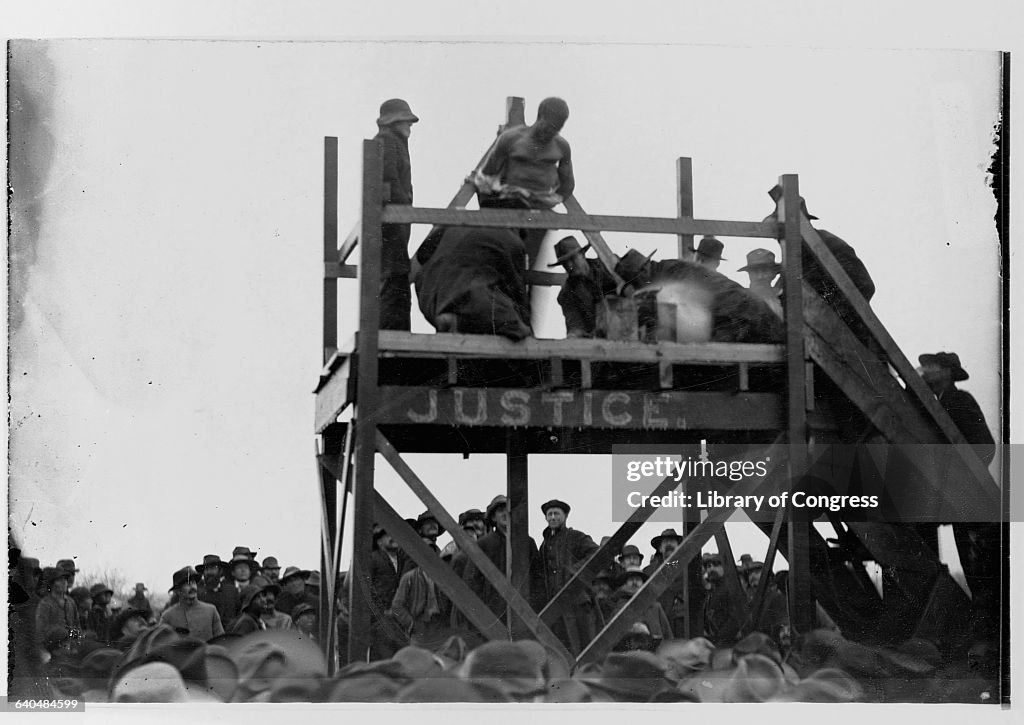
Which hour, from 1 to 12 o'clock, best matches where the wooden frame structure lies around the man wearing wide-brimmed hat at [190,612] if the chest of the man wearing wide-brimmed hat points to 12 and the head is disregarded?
The wooden frame structure is roughly at 10 o'clock from the man wearing wide-brimmed hat.

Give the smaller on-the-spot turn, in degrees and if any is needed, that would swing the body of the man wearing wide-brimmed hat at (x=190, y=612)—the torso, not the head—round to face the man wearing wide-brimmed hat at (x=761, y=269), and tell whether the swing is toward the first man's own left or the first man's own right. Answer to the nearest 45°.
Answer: approximately 90° to the first man's own left

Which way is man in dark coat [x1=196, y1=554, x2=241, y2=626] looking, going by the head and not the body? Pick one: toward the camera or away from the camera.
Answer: toward the camera

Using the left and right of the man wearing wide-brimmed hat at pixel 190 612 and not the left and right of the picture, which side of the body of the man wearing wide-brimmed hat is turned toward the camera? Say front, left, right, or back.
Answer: front

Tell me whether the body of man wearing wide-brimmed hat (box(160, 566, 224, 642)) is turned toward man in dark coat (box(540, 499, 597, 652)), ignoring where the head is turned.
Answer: no

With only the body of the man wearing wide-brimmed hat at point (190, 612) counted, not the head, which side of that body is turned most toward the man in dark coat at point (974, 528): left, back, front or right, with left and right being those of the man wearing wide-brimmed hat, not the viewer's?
left
